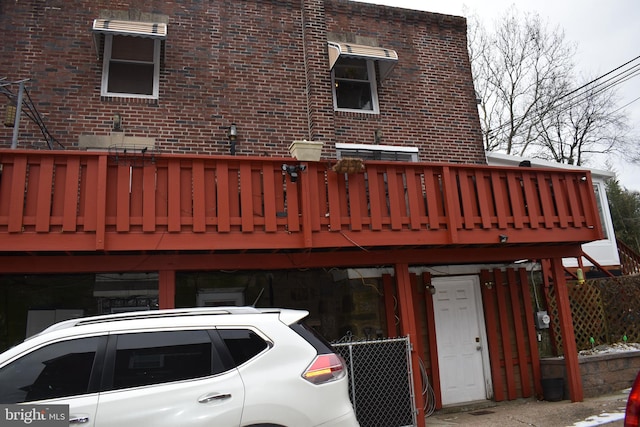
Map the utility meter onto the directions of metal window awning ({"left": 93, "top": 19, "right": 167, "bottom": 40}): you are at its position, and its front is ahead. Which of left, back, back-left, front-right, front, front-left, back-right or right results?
left

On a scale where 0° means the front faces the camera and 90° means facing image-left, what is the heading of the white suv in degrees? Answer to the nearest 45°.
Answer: approximately 90°

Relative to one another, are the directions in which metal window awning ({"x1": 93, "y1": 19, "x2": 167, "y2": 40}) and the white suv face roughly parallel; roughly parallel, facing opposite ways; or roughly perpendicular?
roughly perpendicular

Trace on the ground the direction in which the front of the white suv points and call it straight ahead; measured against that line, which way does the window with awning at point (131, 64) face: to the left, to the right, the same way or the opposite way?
to the left

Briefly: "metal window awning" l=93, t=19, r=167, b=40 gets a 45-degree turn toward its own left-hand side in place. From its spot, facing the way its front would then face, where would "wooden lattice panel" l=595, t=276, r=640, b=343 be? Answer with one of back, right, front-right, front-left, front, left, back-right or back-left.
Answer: front-left

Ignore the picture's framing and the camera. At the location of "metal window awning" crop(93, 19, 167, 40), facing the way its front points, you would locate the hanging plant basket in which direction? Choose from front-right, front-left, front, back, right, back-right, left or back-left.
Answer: front-left
